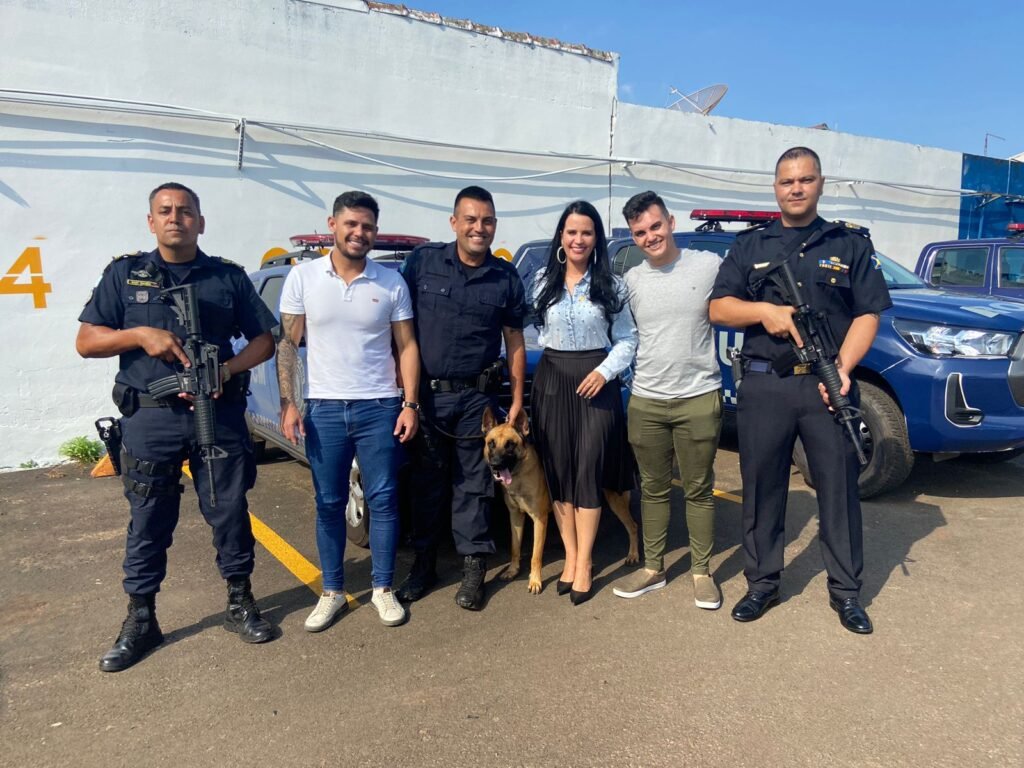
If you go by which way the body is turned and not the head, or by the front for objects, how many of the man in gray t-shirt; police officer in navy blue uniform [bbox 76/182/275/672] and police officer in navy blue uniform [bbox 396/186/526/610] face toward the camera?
3

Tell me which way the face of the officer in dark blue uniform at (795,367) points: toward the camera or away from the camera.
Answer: toward the camera

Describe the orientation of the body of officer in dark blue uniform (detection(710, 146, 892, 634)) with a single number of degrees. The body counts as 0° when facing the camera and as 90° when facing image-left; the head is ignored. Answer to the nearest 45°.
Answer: approximately 0°

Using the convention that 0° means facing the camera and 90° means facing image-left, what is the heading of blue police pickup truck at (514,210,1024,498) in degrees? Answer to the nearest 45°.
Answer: approximately 315°

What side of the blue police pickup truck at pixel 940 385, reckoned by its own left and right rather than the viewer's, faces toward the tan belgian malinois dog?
right

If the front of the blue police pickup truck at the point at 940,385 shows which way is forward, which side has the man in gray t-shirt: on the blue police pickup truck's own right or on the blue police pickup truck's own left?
on the blue police pickup truck's own right

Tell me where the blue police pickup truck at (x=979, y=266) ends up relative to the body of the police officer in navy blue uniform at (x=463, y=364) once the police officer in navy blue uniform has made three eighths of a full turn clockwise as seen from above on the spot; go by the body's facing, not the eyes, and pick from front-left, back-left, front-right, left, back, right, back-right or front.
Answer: right

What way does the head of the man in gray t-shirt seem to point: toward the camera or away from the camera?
toward the camera

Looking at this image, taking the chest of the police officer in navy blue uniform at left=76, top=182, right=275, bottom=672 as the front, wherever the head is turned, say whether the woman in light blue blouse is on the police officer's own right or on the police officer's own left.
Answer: on the police officer's own left

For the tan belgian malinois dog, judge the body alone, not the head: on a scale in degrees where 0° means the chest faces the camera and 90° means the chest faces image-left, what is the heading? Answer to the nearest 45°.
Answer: approximately 45°

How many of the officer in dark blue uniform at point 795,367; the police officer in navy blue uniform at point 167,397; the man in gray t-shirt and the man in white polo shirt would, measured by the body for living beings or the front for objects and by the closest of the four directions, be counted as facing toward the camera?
4

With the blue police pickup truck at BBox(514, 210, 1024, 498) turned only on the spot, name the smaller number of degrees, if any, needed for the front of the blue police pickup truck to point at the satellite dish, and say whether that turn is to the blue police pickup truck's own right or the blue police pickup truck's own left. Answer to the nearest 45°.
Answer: approximately 135° to the blue police pickup truck's own left

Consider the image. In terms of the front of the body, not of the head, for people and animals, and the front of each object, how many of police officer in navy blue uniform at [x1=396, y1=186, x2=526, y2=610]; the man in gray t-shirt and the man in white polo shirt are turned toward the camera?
3

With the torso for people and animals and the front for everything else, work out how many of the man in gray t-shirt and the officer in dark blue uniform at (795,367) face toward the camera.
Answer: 2

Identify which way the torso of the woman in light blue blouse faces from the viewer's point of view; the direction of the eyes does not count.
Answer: toward the camera
